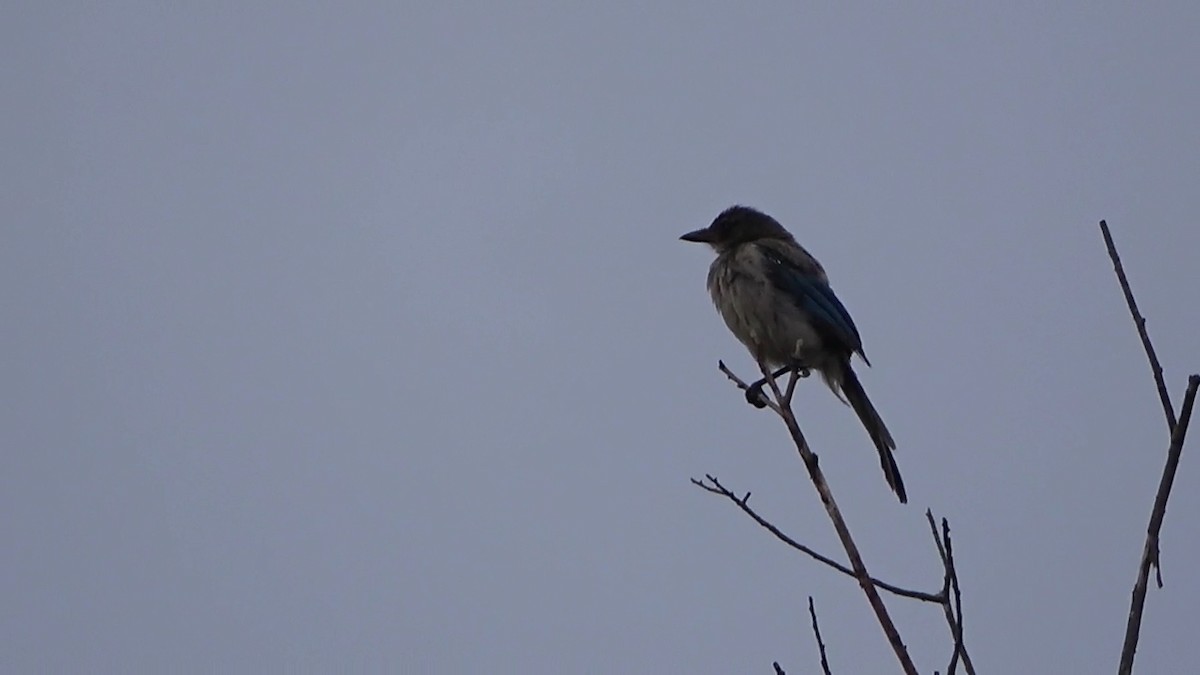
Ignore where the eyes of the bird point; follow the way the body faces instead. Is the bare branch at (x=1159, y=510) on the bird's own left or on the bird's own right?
on the bird's own left

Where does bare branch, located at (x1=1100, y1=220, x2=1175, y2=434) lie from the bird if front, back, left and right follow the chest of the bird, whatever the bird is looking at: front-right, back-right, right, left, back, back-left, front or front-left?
back

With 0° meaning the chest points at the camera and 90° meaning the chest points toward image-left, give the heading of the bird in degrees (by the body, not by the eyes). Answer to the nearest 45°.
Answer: approximately 90°
